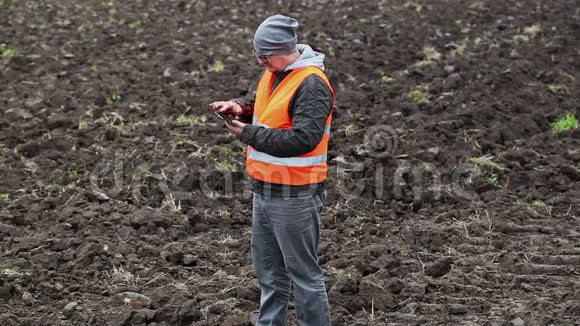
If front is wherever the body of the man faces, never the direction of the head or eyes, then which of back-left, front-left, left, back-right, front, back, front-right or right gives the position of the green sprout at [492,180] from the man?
back

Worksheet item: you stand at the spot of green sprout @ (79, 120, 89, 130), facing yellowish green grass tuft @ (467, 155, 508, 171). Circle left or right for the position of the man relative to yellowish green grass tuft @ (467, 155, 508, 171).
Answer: right

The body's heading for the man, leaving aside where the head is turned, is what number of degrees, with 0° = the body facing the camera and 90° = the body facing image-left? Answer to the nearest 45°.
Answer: approximately 45°

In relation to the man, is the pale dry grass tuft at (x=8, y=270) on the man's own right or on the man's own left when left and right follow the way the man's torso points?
on the man's own right

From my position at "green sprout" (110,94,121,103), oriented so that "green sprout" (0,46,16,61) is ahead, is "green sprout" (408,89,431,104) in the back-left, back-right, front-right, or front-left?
back-right

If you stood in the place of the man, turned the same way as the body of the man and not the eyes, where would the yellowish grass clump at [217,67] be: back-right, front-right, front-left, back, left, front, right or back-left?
back-right

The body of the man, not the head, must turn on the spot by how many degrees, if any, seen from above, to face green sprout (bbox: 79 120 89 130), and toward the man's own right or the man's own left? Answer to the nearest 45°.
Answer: approximately 90° to the man's own right

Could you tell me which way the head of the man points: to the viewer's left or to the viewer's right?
to the viewer's left

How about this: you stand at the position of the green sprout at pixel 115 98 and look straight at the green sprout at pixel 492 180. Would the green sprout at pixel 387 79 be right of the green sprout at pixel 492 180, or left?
left

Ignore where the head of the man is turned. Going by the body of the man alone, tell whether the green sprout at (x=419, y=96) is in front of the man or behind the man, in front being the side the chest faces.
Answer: behind

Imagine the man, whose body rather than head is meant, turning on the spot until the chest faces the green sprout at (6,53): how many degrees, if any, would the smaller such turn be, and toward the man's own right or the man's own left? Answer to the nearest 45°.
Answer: approximately 90° to the man's own right
